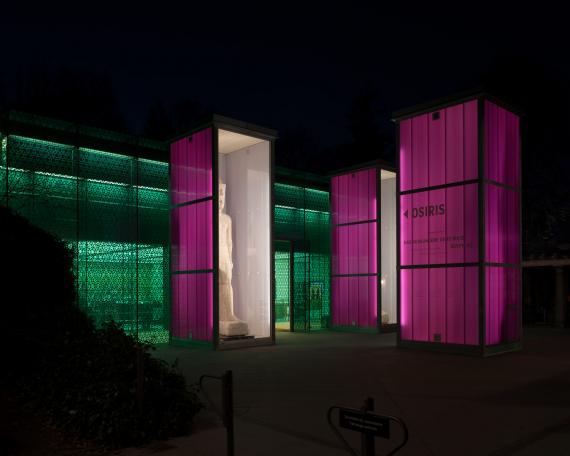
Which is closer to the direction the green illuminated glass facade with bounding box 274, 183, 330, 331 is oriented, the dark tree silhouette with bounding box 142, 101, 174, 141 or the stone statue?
the stone statue

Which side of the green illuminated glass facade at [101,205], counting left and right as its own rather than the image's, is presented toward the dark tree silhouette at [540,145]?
left

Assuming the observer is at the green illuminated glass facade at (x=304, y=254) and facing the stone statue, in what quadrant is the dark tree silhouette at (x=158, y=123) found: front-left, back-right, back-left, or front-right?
back-right

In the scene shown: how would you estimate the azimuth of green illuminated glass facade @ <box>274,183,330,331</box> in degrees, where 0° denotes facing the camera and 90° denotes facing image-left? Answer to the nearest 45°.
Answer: approximately 315°

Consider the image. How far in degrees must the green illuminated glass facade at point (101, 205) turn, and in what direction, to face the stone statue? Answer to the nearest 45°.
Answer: approximately 45° to its left

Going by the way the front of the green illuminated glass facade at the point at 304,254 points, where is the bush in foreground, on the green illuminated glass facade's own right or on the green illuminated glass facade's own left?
on the green illuminated glass facade's own right

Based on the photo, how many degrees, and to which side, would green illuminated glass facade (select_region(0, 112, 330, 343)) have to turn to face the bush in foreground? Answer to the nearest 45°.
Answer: approximately 45° to its right
